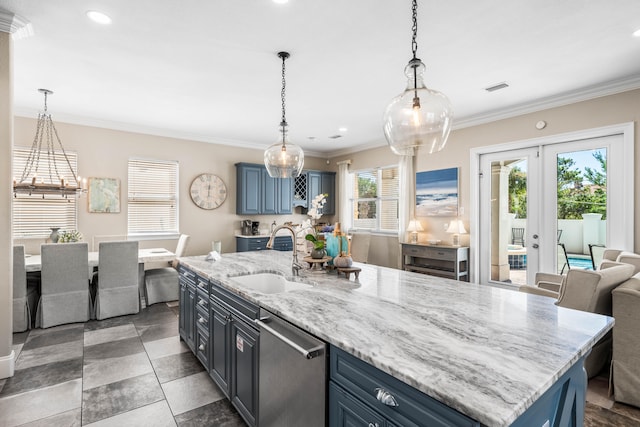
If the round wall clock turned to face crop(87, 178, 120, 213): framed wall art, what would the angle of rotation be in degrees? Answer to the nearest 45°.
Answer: approximately 90° to its right

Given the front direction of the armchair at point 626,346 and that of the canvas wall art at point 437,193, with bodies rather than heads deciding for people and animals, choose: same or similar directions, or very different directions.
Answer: very different directions

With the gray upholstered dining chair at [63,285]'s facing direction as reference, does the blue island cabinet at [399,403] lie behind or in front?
behind

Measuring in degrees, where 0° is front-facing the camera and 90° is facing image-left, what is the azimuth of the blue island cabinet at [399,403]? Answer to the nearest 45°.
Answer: approximately 45°

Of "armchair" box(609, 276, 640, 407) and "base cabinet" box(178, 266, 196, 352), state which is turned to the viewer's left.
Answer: the base cabinet

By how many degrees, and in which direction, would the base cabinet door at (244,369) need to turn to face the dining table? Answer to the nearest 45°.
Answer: approximately 90° to its right

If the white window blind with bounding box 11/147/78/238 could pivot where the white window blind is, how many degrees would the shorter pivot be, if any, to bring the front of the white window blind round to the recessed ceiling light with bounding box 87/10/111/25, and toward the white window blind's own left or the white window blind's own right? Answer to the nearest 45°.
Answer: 0° — it already faces it

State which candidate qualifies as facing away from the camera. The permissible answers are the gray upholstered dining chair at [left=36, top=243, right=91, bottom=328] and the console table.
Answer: the gray upholstered dining chair

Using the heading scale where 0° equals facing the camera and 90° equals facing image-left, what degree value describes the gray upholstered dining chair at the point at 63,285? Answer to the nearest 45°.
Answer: approximately 180°

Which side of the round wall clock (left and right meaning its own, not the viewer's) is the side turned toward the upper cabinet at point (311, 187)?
left

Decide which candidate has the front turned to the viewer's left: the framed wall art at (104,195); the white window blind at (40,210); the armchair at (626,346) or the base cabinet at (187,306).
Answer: the base cabinet

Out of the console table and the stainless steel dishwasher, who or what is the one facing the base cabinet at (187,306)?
the console table

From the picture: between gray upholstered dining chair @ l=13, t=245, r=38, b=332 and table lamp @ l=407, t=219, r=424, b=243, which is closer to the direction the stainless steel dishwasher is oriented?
the gray upholstered dining chair

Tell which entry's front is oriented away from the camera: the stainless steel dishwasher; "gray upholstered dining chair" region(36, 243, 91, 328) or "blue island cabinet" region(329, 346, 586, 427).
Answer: the gray upholstered dining chair
